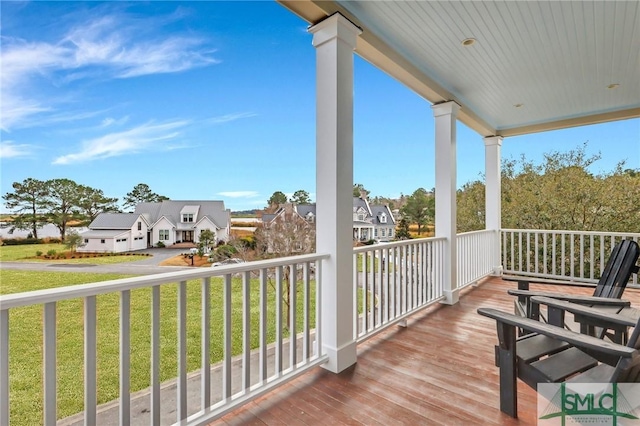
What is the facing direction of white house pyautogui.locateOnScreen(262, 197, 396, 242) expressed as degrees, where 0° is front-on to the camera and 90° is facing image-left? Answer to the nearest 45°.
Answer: approximately 0°

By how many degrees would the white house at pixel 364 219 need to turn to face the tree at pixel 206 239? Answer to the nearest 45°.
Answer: approximately 45° to its right

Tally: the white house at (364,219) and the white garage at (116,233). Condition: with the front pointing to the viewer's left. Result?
0

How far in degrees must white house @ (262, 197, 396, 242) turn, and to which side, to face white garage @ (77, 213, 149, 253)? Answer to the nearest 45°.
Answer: approximately 45° to its right

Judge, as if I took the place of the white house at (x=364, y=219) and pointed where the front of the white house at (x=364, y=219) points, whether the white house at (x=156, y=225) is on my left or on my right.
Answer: on my right

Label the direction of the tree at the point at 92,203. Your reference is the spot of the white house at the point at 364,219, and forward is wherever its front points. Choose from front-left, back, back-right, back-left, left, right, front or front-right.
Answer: front-right

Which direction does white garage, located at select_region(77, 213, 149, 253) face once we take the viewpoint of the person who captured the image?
facing the viewer and to the right of the viewer

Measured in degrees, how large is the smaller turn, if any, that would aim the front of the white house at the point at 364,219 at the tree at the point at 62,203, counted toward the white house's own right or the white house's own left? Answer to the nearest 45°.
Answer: approximately 45° to the white house's own right

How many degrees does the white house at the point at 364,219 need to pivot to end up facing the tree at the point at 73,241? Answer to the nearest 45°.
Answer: approximately 45° to its right
